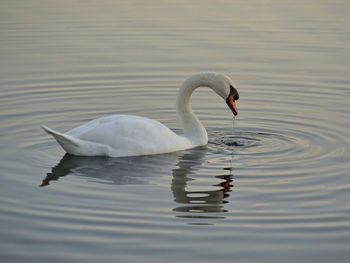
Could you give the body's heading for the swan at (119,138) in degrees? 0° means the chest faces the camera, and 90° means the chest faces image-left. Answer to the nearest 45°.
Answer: approximately 270°
